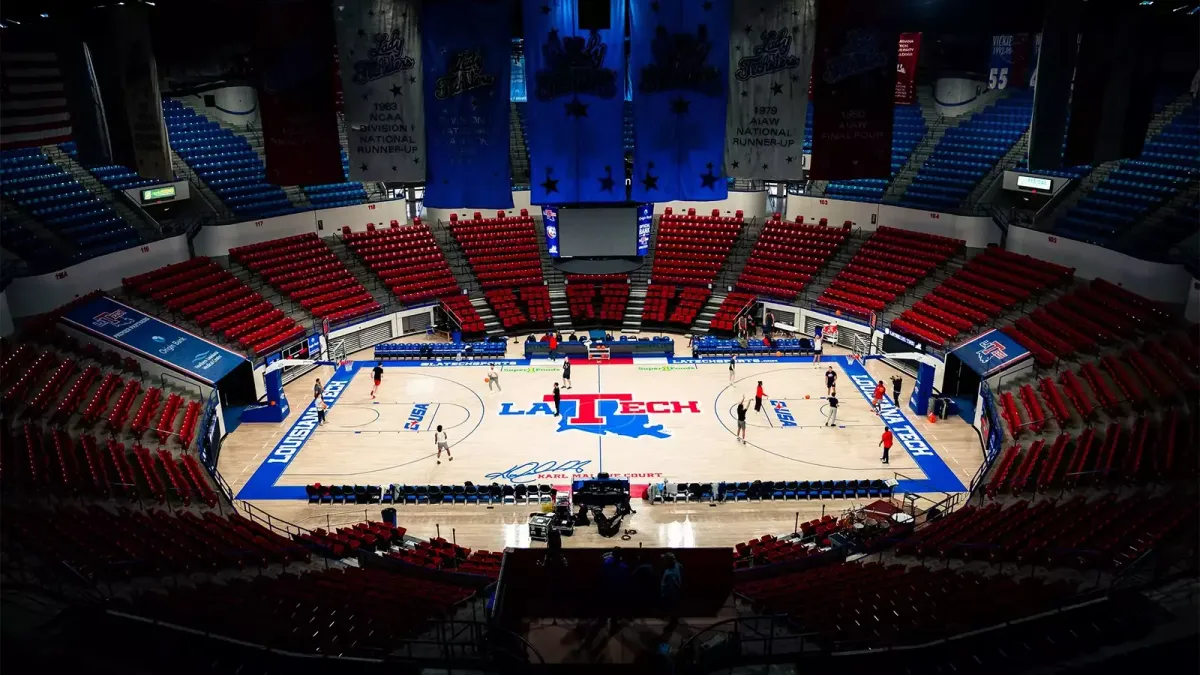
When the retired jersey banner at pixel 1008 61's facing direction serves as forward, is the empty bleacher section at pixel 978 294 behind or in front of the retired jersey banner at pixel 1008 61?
in front

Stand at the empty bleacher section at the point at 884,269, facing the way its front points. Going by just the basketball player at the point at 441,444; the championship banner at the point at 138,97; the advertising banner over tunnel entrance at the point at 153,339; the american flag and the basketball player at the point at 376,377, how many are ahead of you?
5

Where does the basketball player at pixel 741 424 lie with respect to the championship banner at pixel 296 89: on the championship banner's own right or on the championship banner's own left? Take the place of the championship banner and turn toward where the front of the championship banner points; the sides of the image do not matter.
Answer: on the championship banner's own left

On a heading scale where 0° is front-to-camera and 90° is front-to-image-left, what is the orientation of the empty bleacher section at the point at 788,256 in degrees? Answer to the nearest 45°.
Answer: approximately 45°

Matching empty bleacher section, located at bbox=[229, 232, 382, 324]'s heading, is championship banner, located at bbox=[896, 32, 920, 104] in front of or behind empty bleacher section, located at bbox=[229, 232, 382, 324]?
in front

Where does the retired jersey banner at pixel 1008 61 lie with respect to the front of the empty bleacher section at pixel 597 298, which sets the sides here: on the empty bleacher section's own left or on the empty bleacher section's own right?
on the empty bleacher section's own left

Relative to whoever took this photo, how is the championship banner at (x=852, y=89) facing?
facing the viewer

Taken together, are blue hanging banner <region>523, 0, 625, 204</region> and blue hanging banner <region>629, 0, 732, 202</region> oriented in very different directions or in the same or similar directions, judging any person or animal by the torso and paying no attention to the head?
same or similar directions

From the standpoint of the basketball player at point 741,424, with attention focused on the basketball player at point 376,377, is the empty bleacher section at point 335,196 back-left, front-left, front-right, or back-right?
front-right

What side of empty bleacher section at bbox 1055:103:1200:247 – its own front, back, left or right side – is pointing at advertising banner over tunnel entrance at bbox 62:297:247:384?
front

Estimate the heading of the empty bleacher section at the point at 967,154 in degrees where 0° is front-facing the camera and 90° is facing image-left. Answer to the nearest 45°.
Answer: approximately 45°

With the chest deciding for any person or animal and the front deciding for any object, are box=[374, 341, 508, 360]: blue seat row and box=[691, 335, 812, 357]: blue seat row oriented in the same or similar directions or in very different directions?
same or similar directions

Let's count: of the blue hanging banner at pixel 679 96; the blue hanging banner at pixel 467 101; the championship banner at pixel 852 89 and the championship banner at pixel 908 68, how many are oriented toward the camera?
4

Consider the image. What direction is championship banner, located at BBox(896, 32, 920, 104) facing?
toward the camera

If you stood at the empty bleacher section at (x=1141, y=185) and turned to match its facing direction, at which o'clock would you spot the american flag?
The american flag is roughly at 12 o'clock from the empty bleacher section.

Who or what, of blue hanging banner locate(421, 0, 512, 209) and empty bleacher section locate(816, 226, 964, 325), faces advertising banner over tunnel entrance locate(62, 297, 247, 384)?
the empty bleacher section

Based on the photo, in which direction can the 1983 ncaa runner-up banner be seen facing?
toward the camera

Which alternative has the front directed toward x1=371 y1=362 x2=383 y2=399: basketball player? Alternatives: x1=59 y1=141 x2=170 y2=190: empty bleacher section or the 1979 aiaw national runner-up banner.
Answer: the empty bleacher section

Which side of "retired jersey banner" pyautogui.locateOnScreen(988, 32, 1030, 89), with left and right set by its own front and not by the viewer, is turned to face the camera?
front
